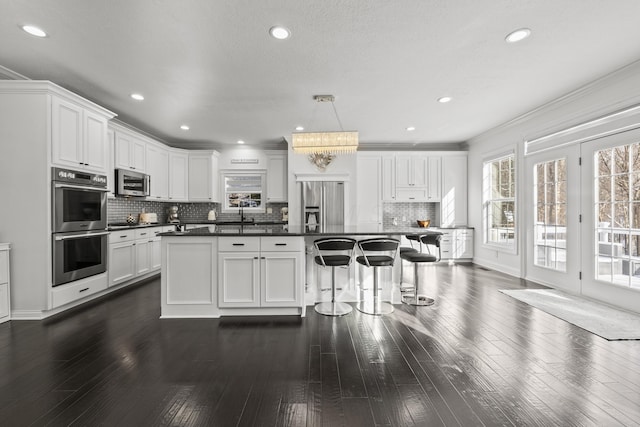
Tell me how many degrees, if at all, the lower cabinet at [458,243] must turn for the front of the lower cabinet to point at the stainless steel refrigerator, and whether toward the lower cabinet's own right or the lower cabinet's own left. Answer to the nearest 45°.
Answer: approximately 45° to the lower cabinet's own right

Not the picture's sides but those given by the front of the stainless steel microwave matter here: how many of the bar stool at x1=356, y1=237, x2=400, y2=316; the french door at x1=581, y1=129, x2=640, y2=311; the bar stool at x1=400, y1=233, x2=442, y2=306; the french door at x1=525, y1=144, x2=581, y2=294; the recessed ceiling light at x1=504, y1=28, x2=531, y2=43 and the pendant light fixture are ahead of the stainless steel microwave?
6

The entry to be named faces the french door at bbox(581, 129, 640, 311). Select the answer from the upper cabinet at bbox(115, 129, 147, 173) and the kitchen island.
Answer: the upper cabinet

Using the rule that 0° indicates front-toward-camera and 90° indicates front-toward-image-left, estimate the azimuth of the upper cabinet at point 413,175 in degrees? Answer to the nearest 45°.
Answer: approximately 0°

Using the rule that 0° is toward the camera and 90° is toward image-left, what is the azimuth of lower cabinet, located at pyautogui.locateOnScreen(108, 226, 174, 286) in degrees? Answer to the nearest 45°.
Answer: approximately 315°

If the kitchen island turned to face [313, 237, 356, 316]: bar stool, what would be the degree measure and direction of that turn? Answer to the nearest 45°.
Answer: approximately 90° to its left

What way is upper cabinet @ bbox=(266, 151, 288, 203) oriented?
toward the camera

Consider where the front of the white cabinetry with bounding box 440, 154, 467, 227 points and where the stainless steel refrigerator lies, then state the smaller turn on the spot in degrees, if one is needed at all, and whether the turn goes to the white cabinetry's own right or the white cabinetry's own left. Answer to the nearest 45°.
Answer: approximately 45° to the white cabinetry's own right

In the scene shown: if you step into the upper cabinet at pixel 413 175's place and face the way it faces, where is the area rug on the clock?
The area rug is roughly at 11 o'clock from the upper cabinet.

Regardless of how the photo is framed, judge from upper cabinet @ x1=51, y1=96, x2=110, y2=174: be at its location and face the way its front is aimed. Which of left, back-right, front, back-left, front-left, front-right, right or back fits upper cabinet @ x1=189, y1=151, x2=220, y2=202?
left

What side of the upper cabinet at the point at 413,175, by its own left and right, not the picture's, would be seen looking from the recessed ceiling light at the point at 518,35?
front

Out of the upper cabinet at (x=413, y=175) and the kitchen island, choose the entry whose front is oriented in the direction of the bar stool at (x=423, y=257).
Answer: the upper cabinet

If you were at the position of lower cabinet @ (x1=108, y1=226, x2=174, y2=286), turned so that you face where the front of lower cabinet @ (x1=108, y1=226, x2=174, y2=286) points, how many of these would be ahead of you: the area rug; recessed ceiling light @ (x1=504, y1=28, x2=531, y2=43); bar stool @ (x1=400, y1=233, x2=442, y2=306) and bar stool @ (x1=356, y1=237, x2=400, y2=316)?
4

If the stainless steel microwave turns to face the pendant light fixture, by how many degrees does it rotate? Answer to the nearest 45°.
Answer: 0° — it already faces it

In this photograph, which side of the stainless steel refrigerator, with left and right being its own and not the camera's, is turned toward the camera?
front

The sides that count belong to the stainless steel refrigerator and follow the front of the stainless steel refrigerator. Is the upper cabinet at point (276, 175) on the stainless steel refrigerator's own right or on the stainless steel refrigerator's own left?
on the stainless steel refrigerator's own right

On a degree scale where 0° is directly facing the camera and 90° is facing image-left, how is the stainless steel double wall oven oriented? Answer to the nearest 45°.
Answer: approximately 315°

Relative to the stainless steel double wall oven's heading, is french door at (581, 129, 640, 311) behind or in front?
in front

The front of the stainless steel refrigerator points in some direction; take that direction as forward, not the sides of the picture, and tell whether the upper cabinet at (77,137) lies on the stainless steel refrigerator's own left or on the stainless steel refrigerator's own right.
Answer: on the stainless steel refrigerator's own right

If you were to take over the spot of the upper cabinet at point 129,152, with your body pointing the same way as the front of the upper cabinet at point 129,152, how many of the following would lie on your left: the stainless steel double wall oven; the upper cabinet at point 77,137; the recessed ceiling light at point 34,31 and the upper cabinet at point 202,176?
1
